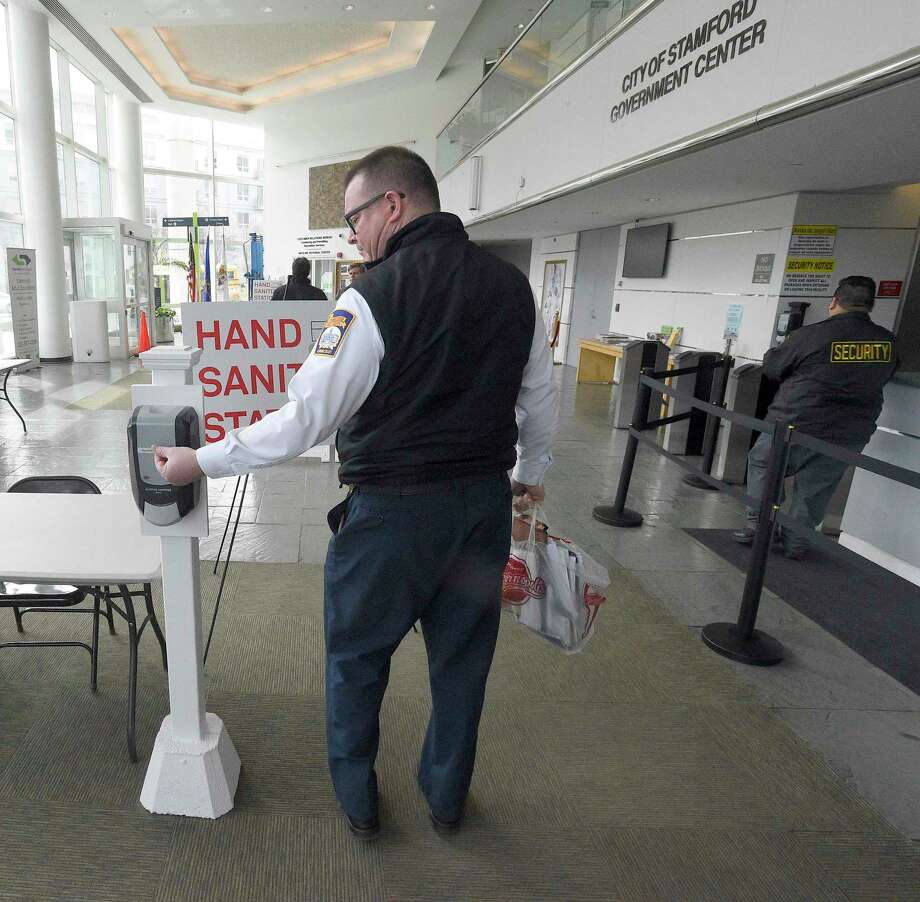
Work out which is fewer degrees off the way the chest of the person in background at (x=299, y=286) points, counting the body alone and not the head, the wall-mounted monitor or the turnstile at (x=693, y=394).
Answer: the wall-mounted monitor

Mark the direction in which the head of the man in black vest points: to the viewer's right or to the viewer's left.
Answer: to the viewer's left

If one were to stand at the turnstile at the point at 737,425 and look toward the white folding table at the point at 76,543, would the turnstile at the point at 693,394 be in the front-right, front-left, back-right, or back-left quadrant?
back-right

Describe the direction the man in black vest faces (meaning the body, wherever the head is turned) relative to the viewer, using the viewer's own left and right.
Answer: facing away from the viewer and to the left of the viewer

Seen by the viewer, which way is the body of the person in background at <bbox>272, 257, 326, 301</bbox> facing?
away from the camera
